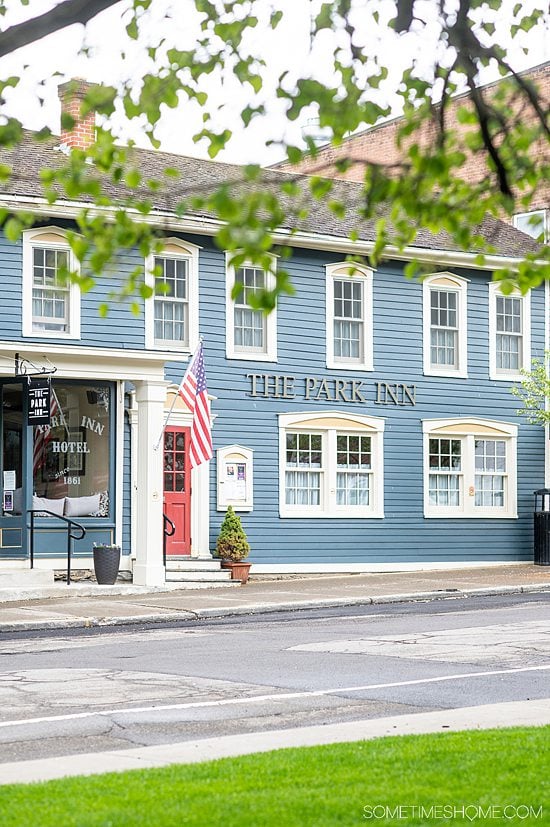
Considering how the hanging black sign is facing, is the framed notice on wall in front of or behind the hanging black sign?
behind

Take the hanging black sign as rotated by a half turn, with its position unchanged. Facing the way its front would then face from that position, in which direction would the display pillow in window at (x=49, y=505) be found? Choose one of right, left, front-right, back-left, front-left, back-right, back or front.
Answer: front-left

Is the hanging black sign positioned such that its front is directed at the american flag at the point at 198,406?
no

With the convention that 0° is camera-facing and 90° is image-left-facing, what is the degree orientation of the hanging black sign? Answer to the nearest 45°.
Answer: approximately 45°

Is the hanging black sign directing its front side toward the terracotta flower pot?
no
